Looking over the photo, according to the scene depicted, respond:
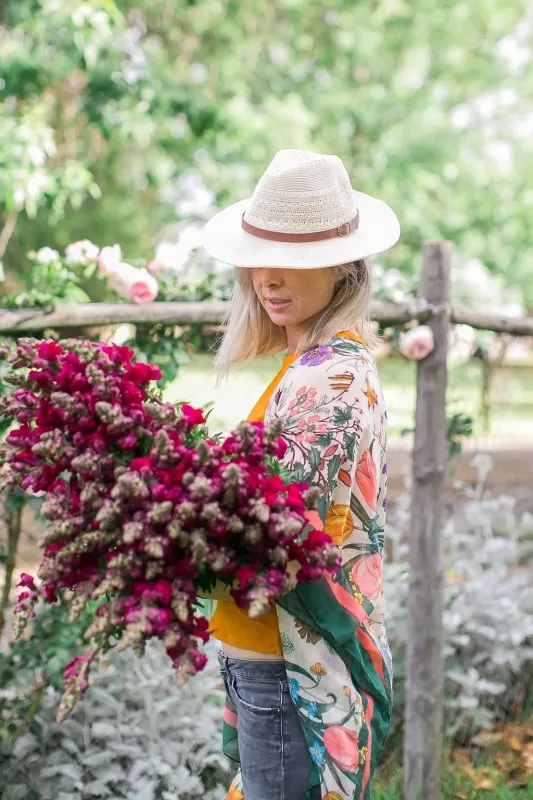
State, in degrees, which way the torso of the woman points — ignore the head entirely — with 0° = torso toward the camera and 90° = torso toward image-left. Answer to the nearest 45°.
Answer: approximately 45°

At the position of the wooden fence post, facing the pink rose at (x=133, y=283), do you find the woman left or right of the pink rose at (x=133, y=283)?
left

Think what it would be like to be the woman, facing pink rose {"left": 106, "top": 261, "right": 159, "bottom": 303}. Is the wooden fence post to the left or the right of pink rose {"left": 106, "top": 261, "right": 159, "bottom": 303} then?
right

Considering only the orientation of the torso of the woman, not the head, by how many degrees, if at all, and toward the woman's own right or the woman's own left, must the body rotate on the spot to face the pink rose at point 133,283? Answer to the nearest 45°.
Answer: approximately 90° to the woman's own right

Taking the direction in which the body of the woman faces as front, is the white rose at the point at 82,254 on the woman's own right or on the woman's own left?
on the woman's own right

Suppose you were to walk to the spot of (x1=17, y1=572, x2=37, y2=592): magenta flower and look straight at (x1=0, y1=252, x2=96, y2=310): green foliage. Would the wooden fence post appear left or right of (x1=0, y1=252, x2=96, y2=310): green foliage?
right

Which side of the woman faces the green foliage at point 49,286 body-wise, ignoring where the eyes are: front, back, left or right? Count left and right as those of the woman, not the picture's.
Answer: right
